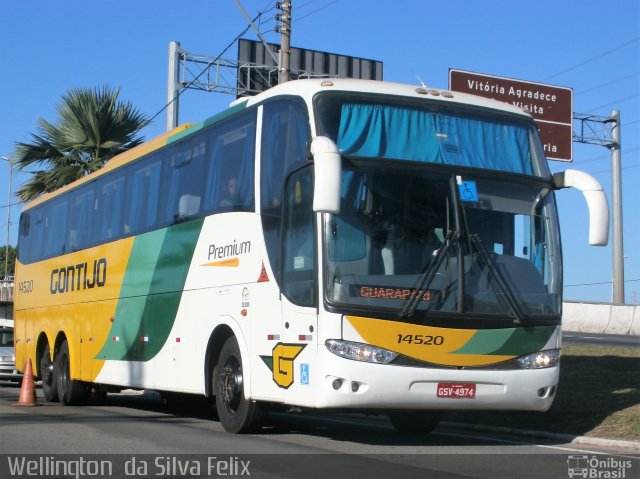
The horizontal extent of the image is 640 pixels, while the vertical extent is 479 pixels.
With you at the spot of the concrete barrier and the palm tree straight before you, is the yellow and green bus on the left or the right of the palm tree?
left

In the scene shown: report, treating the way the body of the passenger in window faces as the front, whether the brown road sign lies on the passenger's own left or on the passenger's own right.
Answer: on the passenger's own left

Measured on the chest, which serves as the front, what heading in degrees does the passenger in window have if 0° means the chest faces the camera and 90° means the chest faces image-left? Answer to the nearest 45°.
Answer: approximately 315°

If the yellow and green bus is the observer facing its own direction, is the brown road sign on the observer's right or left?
on its left

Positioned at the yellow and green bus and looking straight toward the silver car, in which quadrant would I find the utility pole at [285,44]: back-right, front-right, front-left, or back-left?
front-right

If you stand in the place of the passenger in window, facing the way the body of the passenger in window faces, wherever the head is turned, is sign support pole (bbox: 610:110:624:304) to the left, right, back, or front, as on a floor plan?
left

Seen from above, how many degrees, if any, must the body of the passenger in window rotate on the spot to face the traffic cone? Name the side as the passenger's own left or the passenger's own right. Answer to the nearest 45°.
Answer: approximately 180°

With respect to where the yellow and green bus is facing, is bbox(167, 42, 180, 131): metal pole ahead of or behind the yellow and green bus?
behind

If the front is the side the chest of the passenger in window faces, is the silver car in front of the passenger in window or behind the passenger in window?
behind

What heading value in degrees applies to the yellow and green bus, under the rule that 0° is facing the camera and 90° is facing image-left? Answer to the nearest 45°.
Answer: approximately 315°

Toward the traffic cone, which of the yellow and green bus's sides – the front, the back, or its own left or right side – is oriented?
back
